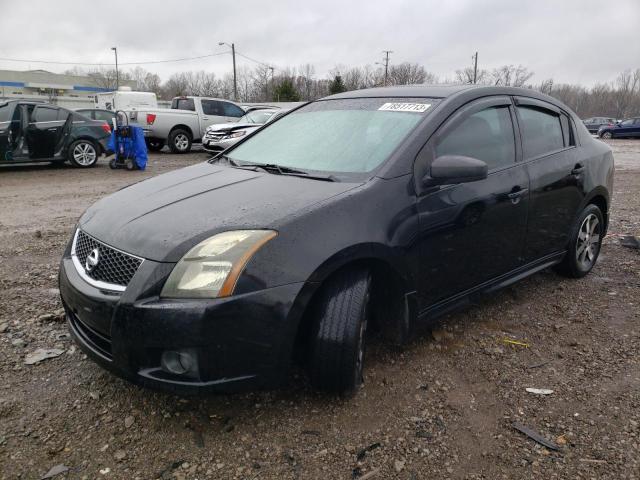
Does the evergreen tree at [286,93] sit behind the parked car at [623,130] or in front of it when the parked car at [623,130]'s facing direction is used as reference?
in front

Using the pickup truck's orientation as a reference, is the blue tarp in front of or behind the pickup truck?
behind

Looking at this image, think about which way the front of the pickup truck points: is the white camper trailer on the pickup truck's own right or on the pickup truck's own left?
on the pickup truck's own left

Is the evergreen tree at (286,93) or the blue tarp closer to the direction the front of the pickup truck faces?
the evergreen tree

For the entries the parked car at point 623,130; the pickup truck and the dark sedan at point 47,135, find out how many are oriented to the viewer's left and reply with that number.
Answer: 2

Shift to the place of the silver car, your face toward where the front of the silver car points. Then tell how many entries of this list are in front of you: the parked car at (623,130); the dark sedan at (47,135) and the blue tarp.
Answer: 2

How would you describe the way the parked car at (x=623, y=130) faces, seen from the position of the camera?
facing to the left of the viewer

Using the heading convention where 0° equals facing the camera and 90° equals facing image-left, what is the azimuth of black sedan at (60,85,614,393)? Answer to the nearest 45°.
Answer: approximately 45°
